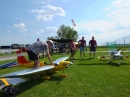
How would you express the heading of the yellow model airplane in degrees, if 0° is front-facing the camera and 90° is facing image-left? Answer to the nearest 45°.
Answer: approximately 315°
